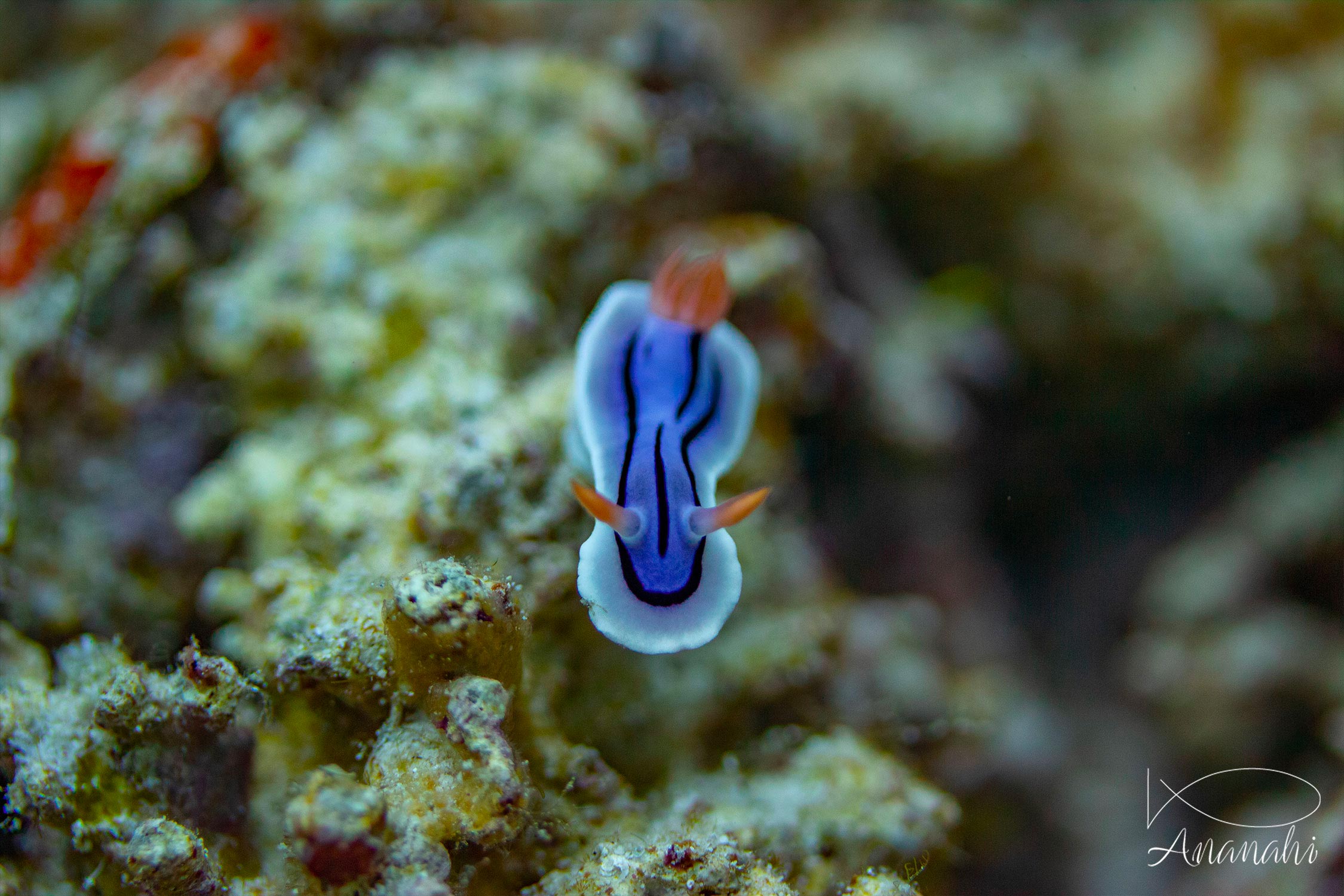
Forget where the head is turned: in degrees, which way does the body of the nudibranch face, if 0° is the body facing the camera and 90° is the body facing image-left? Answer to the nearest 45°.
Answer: approximately 0°
